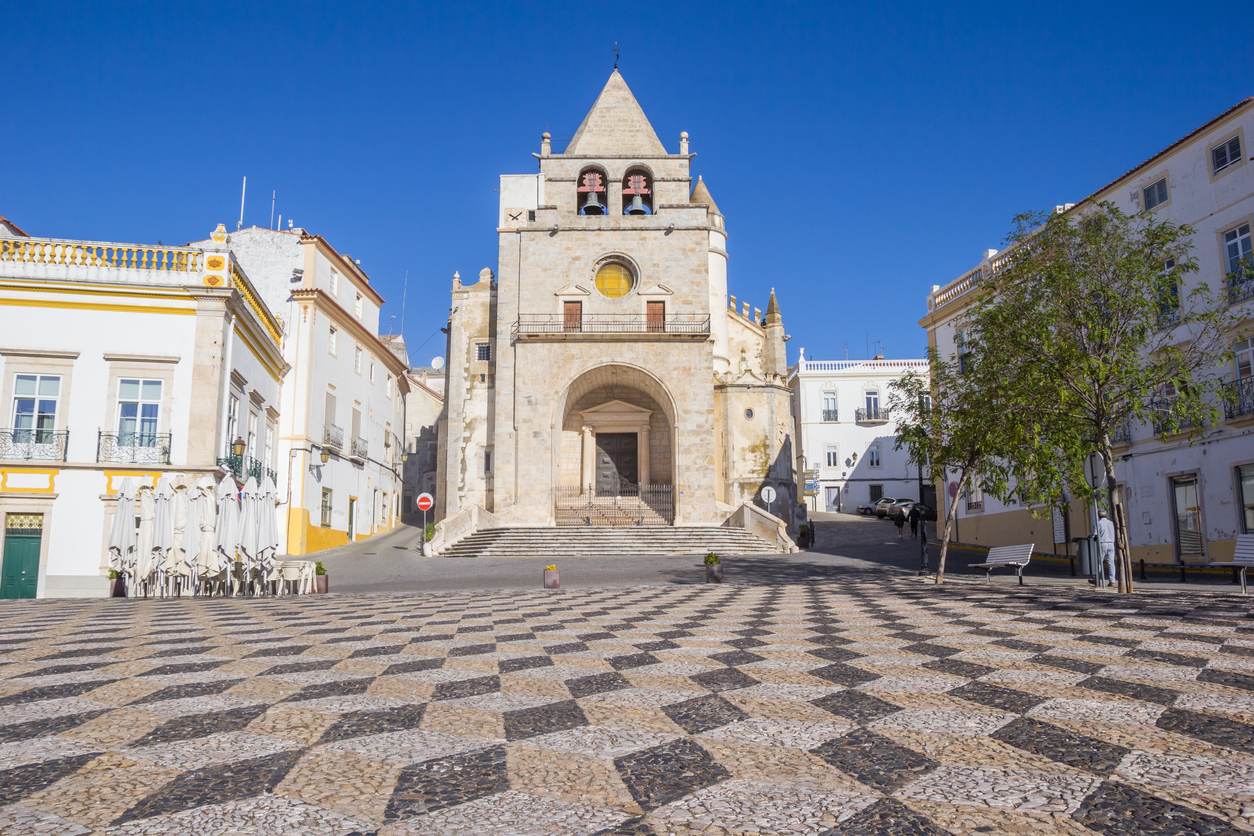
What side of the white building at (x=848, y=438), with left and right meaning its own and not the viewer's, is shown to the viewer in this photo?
front

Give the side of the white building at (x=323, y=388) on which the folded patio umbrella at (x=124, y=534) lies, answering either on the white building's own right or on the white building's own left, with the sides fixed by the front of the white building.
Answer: on the white building's own right

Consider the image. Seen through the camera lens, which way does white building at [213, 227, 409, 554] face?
facing the viewer and to the right of the viewer

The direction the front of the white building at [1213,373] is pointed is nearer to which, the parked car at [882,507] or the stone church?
the stone church

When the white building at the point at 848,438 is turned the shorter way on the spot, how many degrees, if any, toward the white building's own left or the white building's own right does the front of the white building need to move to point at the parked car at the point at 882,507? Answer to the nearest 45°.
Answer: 0° — it already faces it

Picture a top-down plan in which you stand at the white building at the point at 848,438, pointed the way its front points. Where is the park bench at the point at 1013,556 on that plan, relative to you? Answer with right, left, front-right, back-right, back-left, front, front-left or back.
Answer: front

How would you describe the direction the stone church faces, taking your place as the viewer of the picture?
facing the viewer

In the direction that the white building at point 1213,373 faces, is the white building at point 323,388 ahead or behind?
ahead

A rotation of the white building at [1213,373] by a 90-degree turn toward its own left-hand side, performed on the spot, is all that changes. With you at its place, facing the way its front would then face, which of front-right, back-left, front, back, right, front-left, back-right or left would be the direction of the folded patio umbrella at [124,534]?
right

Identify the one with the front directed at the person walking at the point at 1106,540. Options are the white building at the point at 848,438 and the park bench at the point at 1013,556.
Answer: the white building

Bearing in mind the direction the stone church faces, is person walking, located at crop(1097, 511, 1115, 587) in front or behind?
in front

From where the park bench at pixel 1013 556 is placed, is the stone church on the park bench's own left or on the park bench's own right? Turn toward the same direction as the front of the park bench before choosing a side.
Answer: on the park bench's own right

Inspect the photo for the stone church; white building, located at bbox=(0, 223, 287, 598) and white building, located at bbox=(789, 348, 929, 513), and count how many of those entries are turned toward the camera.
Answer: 3

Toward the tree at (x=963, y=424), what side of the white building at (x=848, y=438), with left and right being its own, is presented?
front

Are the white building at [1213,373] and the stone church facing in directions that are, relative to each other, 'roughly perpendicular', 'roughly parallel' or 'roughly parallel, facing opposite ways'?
roughly perpendicular

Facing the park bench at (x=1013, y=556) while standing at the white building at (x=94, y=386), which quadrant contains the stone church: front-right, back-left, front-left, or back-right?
front-left

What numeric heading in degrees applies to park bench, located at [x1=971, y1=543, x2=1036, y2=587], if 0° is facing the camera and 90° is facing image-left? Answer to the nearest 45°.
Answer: approximately 45°

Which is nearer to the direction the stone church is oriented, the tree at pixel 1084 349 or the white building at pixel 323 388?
the tree

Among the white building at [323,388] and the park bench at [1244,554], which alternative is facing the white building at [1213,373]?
the white building at [323,388]
